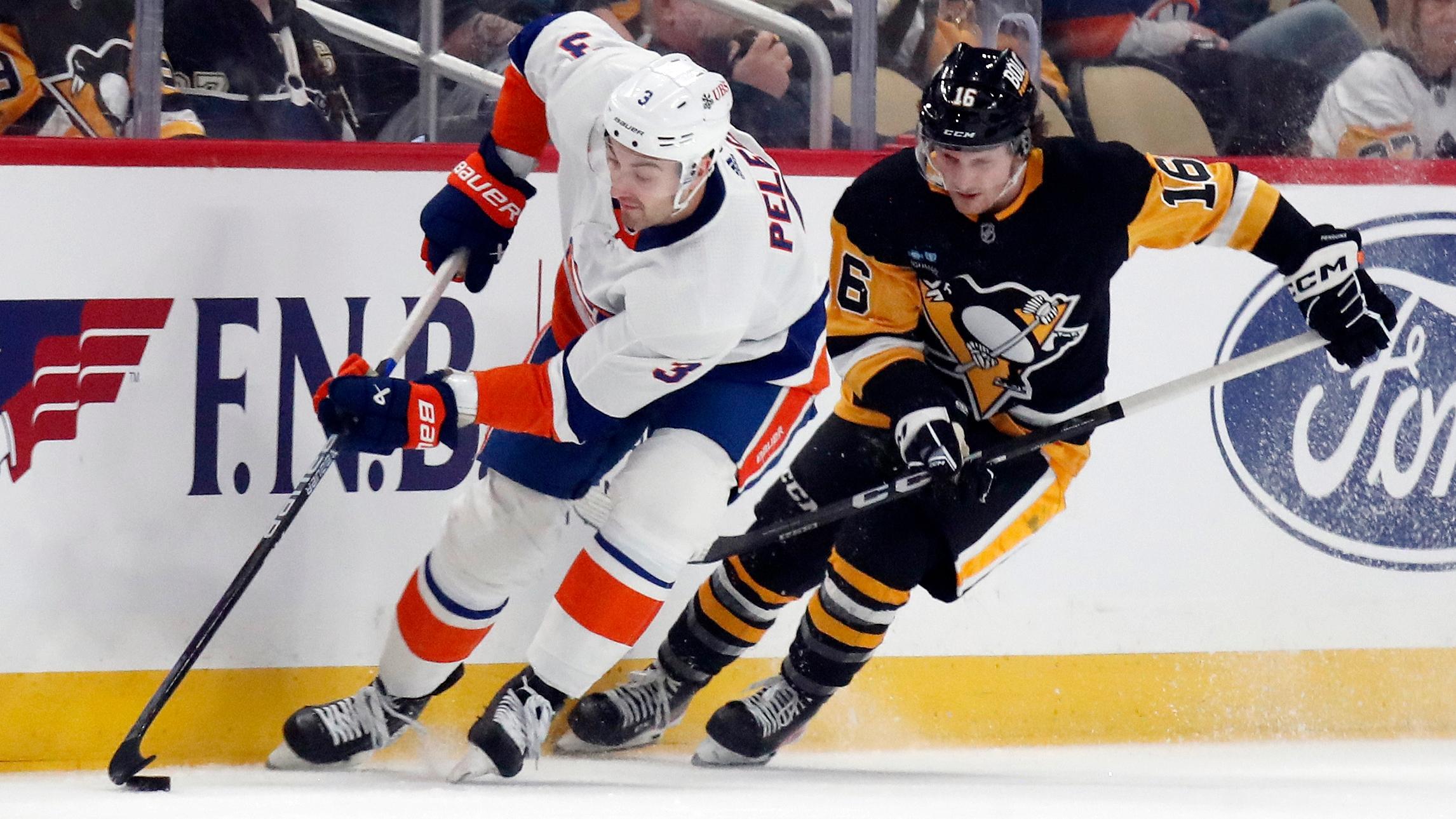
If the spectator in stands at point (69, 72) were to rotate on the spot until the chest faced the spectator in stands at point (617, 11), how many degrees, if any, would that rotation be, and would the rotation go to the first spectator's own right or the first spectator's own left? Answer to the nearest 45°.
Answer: approximately 90° to the first spectator's own left

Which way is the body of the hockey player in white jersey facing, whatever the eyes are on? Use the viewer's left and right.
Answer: facing the viewer and to the left of the viewer

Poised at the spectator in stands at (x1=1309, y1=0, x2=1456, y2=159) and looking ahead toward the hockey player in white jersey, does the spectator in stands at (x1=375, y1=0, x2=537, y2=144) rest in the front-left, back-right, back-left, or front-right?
front-right

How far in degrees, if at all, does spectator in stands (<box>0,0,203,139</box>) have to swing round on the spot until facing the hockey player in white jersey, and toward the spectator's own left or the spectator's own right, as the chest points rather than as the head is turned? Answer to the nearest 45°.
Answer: approximately 45° to the spectator's own left

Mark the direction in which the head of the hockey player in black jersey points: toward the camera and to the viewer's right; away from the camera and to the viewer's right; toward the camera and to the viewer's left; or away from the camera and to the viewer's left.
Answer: toward the camera and to the viewer's left

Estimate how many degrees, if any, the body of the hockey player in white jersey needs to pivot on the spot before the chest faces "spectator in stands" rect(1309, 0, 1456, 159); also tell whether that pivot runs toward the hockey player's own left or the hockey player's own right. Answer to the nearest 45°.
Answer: approximately 180°

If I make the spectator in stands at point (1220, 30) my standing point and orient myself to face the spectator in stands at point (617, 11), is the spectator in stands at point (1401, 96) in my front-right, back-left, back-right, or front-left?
back-left

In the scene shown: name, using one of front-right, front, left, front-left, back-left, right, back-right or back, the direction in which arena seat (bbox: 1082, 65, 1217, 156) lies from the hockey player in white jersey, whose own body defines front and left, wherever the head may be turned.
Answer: back

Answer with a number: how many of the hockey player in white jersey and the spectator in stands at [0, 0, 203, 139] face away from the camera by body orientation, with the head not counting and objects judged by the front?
0

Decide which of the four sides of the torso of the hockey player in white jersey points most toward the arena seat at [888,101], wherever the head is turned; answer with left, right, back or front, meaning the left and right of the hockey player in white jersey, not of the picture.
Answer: back

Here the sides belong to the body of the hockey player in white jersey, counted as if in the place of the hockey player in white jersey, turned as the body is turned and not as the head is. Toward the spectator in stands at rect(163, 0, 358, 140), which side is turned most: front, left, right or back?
right

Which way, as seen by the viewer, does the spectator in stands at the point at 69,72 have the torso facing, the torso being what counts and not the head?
toward the camera

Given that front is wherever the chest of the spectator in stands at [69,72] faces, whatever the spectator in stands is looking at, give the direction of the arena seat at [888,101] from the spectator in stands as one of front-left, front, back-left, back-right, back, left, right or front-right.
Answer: left

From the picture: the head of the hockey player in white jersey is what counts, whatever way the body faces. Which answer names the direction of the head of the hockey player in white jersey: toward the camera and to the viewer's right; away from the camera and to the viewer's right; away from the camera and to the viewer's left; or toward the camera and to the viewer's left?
toward the camera and to the viewer's left

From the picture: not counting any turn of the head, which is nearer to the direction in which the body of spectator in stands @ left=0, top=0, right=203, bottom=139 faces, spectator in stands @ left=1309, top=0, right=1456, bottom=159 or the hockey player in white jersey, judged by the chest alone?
the hockey player in white jersey
